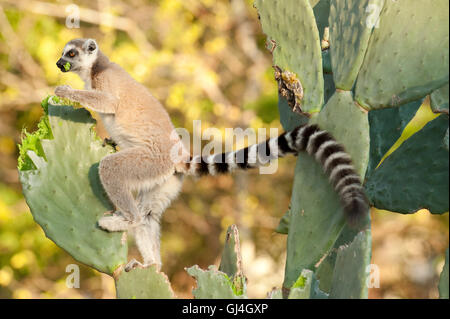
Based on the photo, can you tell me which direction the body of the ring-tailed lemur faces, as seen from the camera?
to the viewer's left
